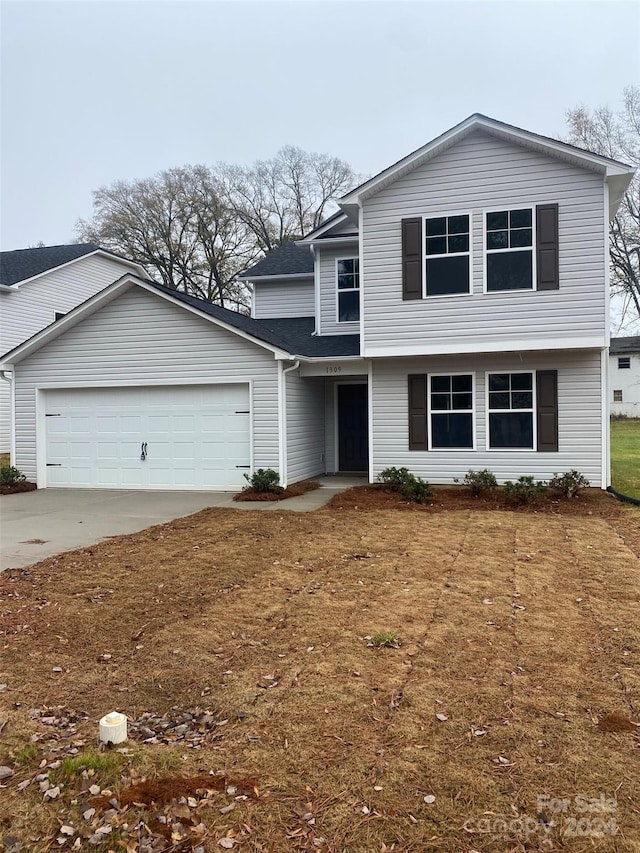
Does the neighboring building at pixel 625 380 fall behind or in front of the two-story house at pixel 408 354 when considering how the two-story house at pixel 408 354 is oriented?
behind

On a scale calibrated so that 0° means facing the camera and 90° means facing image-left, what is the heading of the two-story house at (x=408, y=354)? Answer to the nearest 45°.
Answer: approximately 0°

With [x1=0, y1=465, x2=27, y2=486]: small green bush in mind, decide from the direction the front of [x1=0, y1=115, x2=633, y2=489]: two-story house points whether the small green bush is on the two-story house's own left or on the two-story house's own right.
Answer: on the two-story house's own right

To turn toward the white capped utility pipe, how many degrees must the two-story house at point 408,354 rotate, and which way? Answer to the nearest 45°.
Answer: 0° — it already faces it

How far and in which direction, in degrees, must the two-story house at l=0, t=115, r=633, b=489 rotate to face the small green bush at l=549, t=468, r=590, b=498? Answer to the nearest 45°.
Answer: approximately 45° to its left

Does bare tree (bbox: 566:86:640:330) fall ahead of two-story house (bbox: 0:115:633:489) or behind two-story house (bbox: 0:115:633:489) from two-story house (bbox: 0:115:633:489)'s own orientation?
behind

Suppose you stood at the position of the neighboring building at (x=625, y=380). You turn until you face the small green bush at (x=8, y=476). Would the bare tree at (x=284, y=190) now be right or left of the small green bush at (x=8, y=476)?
right
